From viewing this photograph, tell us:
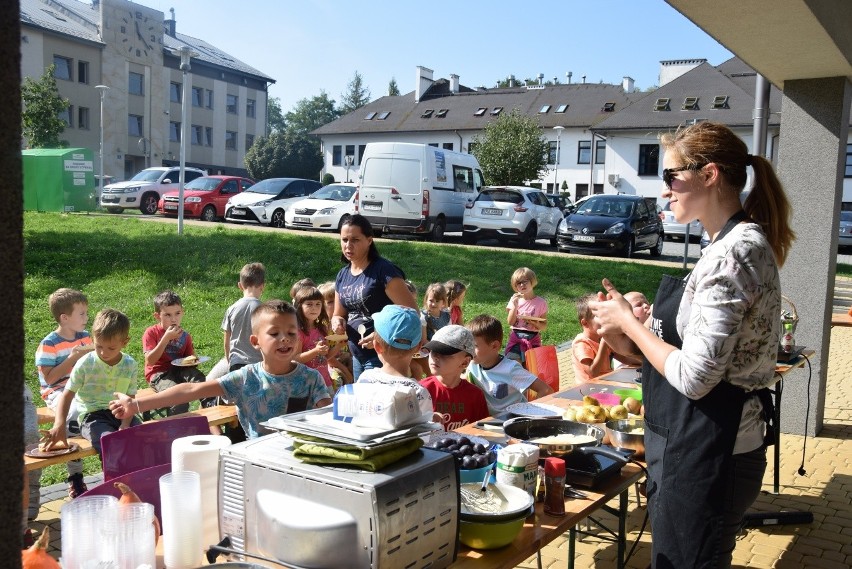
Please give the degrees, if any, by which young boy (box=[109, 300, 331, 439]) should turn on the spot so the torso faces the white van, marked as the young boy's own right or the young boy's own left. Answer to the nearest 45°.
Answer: approximately 180°

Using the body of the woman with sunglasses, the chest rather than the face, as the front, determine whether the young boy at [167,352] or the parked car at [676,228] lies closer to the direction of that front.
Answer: the young boy

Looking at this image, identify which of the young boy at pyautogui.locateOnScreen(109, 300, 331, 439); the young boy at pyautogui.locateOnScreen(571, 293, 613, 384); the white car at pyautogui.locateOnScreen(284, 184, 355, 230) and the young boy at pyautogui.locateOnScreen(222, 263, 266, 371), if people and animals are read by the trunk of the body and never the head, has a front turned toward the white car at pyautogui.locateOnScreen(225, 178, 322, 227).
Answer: the young boy at pyautogui.locateOnScreen(222, 263, 266, 371)

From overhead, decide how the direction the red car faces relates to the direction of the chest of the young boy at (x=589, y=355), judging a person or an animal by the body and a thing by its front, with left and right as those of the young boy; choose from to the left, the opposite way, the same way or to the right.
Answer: to the right

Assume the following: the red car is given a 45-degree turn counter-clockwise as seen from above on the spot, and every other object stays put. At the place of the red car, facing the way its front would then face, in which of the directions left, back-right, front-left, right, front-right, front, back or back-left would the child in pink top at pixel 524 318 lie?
front

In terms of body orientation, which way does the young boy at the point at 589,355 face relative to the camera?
to the viewer's right

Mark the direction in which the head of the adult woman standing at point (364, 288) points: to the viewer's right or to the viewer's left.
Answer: to the viewer's left

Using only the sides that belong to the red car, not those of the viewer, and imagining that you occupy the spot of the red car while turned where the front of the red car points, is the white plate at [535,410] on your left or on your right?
on your left

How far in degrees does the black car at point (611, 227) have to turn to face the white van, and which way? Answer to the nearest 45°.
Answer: approximately 45° to its right

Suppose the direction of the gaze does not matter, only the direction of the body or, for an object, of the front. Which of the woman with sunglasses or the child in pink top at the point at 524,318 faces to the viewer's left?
the woman with sunglasses

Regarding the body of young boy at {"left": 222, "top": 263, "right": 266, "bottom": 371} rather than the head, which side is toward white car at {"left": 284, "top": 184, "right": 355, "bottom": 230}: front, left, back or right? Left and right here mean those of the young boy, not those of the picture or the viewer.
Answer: front

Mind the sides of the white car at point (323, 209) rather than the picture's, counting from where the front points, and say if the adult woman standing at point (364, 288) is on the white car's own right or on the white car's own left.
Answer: on the white car's own left

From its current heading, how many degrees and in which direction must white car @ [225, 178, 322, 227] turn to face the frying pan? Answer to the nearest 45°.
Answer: approximately 45° to its left

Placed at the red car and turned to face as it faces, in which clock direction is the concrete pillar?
The concrete pillar is roughly at 10 o'clock from the red car.

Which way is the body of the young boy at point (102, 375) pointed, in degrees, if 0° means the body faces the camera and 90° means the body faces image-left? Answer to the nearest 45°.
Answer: approximately 0°

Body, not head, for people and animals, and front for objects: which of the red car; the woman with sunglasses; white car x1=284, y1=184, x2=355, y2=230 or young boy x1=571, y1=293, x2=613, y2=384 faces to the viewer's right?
the young boy
